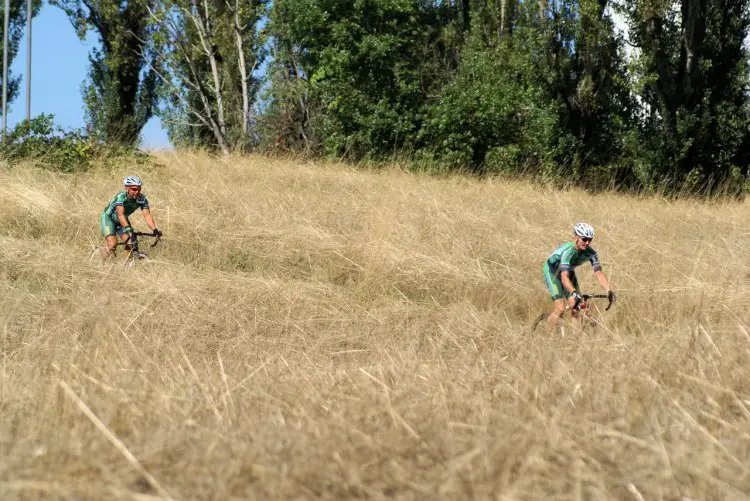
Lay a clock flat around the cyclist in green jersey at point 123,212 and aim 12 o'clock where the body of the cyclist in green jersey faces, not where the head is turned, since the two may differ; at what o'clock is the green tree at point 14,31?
The green tree is roughly at 7 o'clock from the cyclist in green jersey.

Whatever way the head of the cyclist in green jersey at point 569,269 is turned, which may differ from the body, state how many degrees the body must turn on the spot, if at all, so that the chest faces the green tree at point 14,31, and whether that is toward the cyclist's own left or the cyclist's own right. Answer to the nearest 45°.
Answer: approximately 180°

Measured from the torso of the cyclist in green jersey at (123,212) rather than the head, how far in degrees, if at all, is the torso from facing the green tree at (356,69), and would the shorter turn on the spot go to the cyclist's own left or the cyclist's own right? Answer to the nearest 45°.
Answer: approximately 90° to the cyclist's own left

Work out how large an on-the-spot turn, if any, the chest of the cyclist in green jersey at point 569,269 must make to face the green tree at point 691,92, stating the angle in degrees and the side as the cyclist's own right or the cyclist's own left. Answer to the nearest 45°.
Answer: approximately 135° to the cyclist's own left

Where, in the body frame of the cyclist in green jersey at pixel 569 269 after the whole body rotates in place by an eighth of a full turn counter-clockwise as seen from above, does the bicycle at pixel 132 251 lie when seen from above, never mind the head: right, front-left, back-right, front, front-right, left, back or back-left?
back

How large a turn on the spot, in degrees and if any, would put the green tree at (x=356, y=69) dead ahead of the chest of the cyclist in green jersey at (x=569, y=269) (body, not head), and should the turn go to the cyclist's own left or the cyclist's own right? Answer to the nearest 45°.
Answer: approximately 180°

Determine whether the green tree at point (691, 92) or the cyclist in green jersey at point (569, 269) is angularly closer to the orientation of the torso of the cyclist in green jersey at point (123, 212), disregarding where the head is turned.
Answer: the cyclist in green jersey

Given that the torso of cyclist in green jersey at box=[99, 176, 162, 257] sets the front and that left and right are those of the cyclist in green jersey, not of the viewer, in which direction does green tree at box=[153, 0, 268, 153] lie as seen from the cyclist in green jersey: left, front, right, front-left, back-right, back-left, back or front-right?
back-left

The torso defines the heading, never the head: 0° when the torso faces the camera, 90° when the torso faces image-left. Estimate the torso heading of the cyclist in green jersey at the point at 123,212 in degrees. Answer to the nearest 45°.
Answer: approximately 315°

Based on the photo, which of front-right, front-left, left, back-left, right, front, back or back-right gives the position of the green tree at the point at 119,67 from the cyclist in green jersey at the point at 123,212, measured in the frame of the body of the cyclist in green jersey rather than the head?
back-left

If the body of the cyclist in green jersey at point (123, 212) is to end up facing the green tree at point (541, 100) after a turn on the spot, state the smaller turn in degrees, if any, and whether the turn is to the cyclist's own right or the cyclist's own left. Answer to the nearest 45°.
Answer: approximately 90° to the cyclist's own left

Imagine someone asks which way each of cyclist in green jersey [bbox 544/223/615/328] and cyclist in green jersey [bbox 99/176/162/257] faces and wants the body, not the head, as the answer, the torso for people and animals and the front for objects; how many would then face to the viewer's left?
0

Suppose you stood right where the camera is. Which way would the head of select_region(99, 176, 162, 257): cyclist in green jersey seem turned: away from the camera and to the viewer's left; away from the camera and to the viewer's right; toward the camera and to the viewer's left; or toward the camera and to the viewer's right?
toward the camera and to the viewer's right

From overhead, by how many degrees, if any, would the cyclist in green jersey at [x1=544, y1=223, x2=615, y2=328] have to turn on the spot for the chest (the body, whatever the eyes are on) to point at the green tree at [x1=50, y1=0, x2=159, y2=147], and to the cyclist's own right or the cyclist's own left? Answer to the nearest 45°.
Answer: approximately 180°
